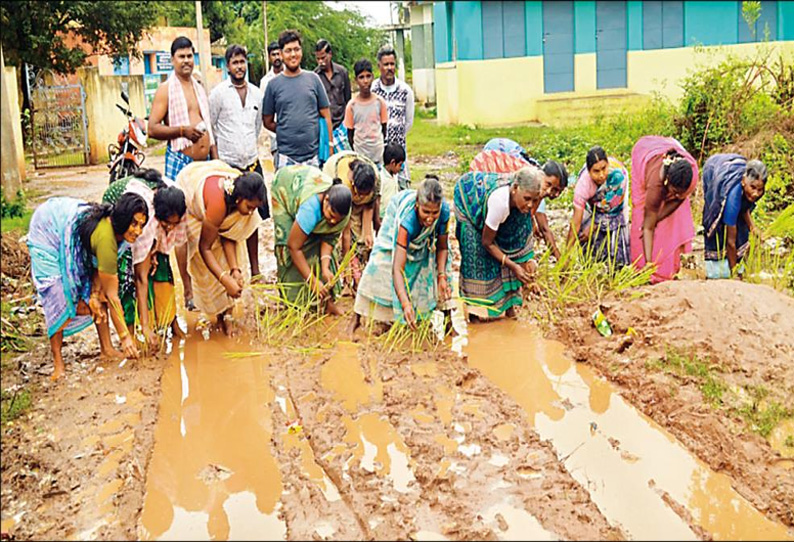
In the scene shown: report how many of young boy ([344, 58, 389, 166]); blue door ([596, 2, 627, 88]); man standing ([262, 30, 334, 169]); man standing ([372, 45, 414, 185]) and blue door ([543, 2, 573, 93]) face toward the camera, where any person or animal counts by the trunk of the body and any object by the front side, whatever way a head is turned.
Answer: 5

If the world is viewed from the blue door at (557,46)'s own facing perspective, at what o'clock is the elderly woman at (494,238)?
The elderly woman is roughly at 12 o'clock from the blue door.

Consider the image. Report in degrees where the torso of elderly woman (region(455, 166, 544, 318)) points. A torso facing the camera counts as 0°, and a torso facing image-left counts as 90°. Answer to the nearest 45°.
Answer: approximately 315°

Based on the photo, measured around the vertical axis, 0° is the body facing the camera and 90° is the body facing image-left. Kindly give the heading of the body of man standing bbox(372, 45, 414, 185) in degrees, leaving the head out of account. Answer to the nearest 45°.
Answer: approximately 0°

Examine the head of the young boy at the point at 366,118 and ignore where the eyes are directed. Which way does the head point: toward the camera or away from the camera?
toward the camera

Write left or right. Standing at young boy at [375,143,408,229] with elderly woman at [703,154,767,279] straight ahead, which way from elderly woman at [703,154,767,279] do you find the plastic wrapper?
right

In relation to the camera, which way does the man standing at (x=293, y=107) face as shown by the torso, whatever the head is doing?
toward the camera

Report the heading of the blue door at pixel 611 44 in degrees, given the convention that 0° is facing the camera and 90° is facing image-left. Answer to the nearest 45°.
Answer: approximately 0°

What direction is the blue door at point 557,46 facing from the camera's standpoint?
toward the camera

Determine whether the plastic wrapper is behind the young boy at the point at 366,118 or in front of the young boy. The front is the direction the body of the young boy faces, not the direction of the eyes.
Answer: in front

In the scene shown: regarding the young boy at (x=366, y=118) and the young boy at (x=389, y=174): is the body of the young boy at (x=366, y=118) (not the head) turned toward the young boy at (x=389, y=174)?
yes

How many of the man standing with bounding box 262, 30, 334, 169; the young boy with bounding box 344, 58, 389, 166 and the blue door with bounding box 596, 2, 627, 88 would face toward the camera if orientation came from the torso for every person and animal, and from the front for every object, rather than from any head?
3

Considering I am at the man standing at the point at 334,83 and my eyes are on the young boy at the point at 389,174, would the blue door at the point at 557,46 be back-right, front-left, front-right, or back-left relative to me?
back-left

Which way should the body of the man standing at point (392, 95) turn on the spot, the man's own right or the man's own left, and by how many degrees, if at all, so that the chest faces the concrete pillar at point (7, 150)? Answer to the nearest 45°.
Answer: approximately 45° to the man's own right

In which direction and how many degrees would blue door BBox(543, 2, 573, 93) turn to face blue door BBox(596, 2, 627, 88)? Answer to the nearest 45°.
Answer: approximately 90° to its left

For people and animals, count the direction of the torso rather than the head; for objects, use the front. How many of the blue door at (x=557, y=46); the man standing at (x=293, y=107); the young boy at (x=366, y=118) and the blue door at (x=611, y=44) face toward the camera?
4
